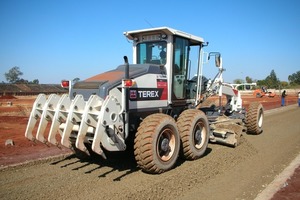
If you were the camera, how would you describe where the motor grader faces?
facing away from the viewer and to the right of the viewer
